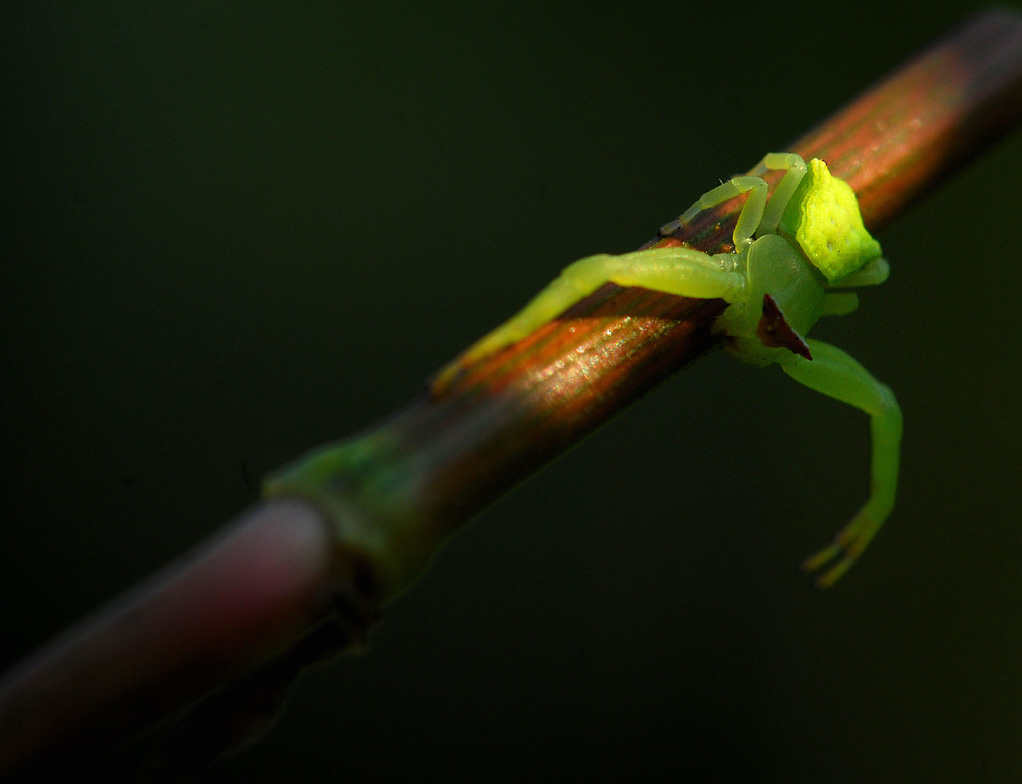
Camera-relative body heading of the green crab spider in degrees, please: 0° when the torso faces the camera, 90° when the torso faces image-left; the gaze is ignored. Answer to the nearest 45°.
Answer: approximately 45°
